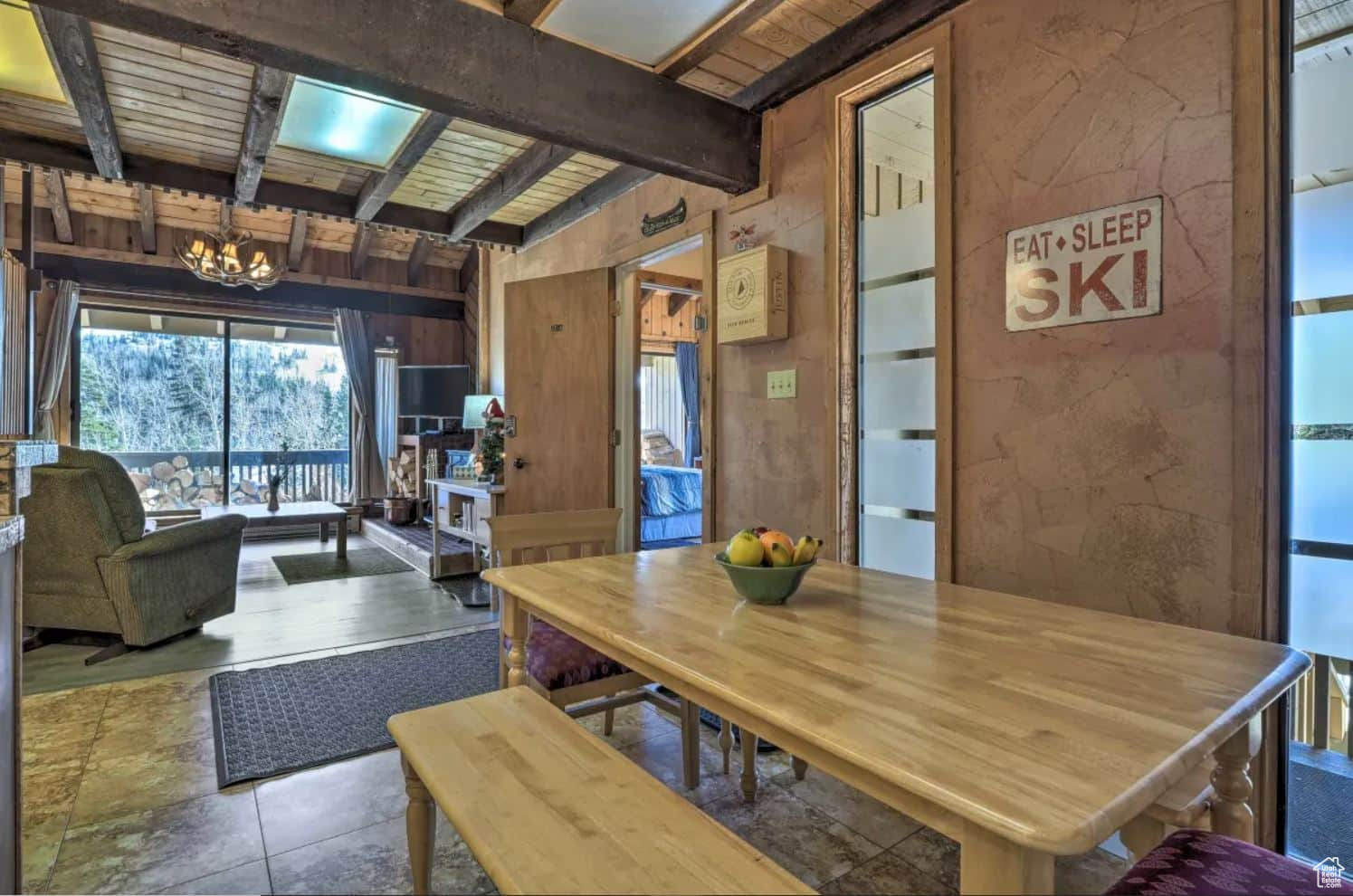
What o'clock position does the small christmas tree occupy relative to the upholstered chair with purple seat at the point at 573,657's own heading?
The small christmas tree is roughly at 7 o'clock from the upholstered chair with purple seat.

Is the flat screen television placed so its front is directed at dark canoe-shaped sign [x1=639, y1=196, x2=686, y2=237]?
no

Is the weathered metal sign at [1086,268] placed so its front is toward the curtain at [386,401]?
no

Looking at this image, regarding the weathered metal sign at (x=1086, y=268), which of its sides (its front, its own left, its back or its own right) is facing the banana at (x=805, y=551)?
front

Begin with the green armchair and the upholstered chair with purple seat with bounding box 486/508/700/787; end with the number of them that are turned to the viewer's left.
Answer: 0

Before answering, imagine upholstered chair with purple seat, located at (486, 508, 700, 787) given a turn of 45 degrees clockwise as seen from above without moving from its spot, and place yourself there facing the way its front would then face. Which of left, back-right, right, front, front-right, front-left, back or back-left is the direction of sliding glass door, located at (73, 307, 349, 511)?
back-right

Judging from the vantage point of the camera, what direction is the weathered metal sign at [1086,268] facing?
facing the viewer and to the left of the viewer

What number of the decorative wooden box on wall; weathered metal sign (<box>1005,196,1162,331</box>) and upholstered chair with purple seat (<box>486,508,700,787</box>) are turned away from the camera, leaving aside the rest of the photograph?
0

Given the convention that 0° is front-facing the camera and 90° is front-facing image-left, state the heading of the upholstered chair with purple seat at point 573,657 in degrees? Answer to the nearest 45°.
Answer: approximately 315°

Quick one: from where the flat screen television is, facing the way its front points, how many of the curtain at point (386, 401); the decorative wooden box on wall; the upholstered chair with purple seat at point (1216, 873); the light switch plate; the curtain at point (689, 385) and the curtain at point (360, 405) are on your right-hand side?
2

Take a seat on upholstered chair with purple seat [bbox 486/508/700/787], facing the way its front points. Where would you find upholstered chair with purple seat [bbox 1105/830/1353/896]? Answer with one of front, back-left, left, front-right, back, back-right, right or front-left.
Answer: front

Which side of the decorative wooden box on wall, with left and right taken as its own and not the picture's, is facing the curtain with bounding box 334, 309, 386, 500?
right

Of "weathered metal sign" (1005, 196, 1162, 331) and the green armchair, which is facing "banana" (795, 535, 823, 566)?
the weathered metal sign

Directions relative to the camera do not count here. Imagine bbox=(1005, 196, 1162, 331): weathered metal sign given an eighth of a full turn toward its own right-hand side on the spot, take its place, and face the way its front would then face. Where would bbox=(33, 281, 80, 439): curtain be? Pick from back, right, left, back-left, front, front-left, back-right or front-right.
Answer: front

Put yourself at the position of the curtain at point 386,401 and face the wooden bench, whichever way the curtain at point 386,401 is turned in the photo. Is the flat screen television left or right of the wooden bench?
left
